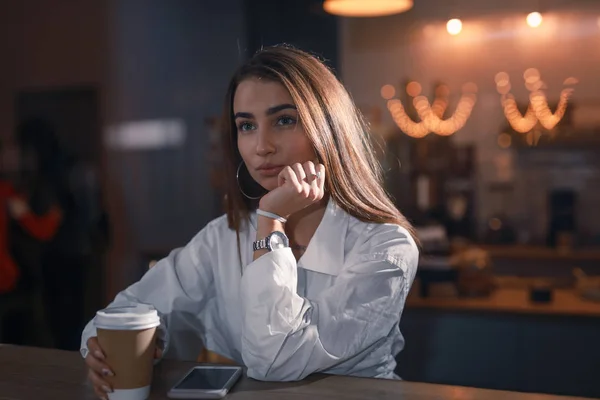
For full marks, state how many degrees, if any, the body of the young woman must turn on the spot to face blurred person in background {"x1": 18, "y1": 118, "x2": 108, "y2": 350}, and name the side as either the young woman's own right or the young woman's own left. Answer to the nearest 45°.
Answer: approximately 90° to the young woman's own right

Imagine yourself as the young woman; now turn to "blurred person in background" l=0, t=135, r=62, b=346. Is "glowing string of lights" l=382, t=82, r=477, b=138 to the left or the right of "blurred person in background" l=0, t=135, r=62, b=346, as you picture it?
right

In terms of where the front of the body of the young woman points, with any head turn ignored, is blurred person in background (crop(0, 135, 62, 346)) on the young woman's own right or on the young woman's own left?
on the young woman's own right

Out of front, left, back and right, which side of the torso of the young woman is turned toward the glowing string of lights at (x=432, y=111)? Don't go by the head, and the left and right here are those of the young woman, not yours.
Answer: back

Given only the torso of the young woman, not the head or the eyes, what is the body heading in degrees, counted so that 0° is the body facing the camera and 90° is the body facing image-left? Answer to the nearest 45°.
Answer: approximately 45°
